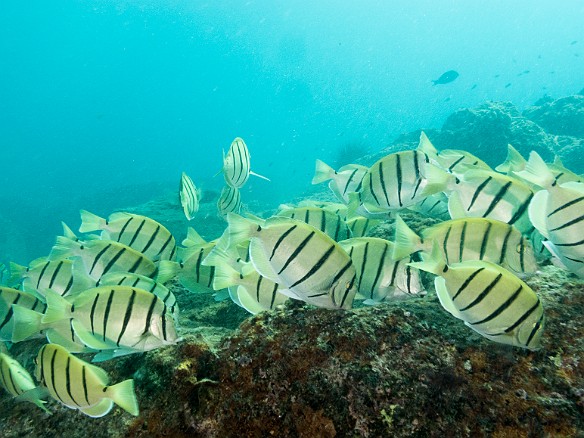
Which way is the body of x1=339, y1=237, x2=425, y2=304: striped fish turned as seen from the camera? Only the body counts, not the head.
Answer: to the viewer's right

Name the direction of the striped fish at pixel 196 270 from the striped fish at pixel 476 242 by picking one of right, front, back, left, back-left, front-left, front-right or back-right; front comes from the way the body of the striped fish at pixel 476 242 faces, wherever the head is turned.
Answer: back

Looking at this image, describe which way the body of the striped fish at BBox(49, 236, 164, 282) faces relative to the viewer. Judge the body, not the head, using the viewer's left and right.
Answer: facing to the right of the viewer

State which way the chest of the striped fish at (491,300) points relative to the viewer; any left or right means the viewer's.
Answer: facing to the right of the viewer

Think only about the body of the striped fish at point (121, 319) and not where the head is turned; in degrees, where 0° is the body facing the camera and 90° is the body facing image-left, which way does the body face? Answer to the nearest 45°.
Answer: approximately 270°

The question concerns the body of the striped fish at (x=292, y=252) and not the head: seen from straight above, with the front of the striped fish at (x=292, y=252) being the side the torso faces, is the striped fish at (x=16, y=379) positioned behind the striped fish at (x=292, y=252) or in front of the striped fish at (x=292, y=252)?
behind

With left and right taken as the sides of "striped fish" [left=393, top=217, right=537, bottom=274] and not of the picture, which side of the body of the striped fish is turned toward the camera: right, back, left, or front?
right

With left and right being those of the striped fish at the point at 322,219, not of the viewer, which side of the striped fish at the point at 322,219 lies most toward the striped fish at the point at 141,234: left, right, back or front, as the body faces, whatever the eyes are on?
back

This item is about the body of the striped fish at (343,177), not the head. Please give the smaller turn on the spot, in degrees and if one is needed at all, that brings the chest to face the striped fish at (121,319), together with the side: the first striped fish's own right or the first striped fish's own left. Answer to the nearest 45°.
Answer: approximately 135° to the first striped fish's own right

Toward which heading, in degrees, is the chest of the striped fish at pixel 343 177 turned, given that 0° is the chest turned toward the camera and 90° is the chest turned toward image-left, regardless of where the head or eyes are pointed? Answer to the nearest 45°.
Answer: approximately 270°

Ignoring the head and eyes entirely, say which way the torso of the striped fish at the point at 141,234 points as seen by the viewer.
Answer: to the viewer's right
